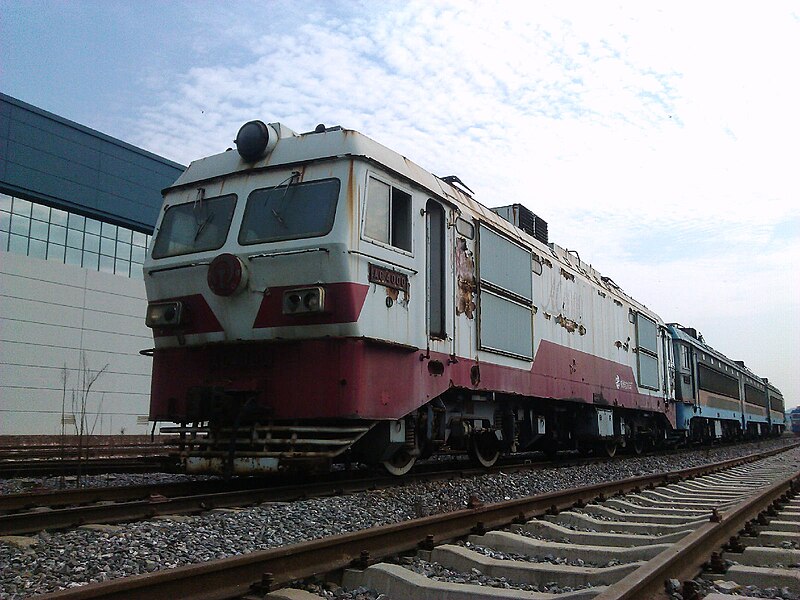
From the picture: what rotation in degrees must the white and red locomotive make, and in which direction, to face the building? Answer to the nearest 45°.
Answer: approximately 90° to its right

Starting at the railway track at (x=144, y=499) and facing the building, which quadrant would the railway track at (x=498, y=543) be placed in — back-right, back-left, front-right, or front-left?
back-right

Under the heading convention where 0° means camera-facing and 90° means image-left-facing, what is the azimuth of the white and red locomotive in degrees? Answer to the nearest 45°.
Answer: approximately 45°

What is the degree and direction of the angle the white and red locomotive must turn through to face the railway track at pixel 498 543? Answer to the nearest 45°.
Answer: approximately 90° to its left
